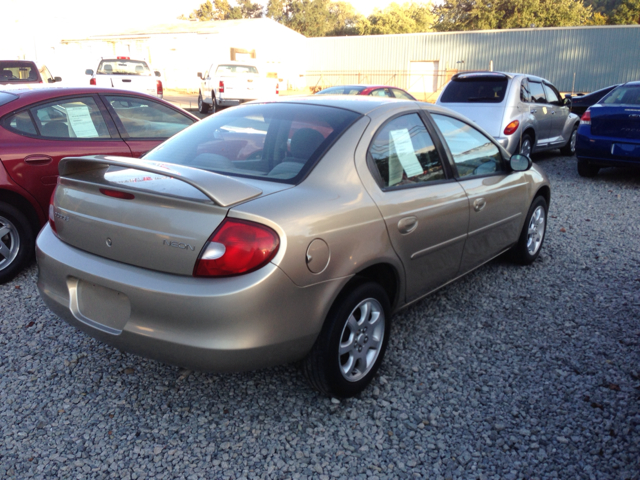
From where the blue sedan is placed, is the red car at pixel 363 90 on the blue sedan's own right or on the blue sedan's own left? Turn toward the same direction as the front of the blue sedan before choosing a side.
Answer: on the blue sedan's own left

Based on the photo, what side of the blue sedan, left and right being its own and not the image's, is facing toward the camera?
back

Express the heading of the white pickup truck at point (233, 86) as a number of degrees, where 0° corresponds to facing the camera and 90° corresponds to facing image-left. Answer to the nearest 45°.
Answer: approximately 135°

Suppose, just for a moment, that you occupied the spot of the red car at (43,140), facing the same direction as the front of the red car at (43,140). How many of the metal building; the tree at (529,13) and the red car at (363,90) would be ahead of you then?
3

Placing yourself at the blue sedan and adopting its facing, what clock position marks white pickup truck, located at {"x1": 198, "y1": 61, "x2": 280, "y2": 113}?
The white pickup truck is roughly at 10 o'clock from the blue sedan.

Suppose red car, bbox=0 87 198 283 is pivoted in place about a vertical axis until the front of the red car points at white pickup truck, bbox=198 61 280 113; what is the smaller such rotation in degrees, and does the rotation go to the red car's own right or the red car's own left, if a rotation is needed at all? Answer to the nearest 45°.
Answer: approximately 45° to the red car's own left

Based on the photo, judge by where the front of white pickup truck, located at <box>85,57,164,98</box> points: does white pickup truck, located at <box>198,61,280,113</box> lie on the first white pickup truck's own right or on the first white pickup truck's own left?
on the first white pickup truck's own right

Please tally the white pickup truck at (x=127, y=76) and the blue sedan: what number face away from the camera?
2

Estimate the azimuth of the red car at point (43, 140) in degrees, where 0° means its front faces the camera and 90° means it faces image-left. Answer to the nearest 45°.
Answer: approximately 225°

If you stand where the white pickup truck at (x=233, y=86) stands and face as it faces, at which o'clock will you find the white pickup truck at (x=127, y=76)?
the white pickup truck at (x=127, y=76) is roughly at 10 o'clock from the white pickup truck at (x=233, y=86).

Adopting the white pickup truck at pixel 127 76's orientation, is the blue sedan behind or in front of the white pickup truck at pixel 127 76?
behind

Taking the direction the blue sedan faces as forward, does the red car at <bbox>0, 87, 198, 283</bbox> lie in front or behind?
behind

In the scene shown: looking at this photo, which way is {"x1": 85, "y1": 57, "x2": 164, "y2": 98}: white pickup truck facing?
away from the camera
